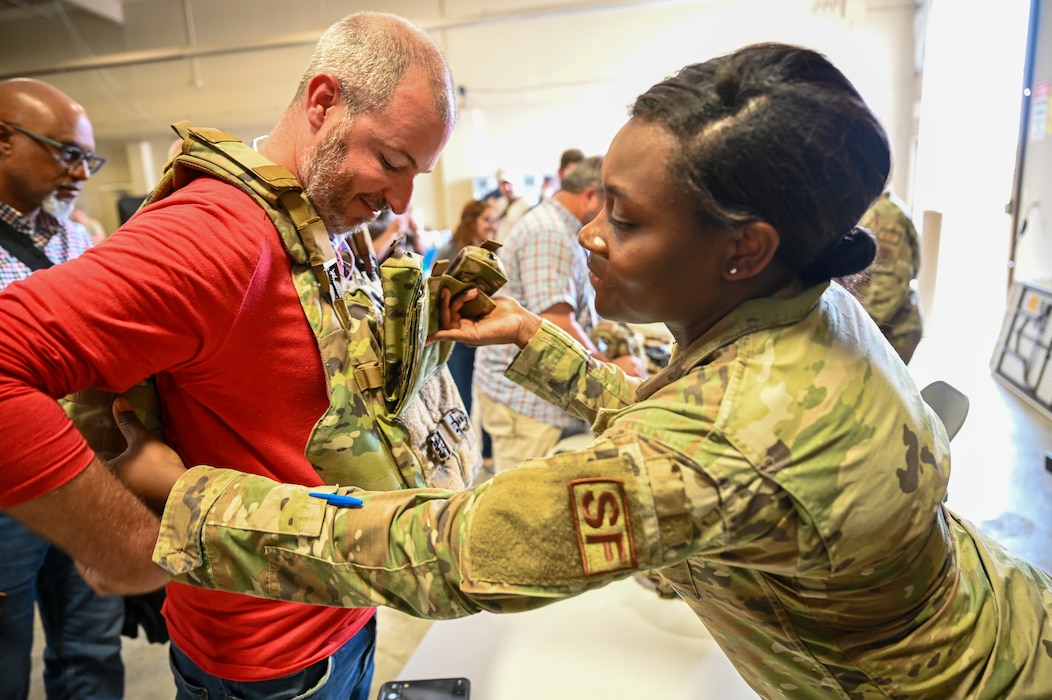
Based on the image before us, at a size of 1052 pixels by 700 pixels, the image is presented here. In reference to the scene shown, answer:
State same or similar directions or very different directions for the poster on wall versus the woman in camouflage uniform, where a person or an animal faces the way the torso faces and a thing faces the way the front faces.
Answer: same or similar directions

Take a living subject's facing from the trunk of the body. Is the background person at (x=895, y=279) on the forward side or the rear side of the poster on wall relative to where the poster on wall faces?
on the forward side

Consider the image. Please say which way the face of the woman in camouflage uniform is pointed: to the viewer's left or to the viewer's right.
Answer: to the viewer's left

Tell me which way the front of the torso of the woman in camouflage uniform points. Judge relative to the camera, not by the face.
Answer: to the viewer's left

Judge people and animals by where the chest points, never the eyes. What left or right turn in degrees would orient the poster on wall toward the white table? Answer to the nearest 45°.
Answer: approximately 45° to its left

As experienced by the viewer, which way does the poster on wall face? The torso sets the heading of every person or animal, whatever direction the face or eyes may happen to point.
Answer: facing the viewer and to the left of the viewer

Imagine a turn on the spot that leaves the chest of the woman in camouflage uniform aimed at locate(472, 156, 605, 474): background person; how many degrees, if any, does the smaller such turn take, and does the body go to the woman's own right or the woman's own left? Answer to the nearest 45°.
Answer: approximately 90° to the woman's own right

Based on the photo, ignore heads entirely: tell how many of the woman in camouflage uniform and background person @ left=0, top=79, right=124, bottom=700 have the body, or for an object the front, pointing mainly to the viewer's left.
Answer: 1

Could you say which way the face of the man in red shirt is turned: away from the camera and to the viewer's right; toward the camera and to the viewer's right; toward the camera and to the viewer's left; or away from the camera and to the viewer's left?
toward the camera and to the viewer's right

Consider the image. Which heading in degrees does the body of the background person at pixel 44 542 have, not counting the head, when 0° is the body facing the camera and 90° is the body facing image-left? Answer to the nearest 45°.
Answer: approximately 315°
